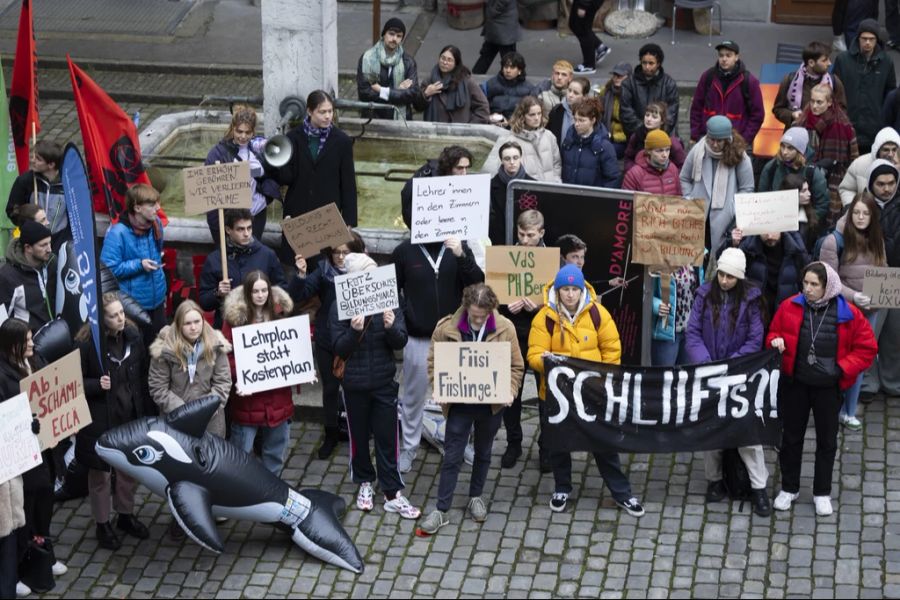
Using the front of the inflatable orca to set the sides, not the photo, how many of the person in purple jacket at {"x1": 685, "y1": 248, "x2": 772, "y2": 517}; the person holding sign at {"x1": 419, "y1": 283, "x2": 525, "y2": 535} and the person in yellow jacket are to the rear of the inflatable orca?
3

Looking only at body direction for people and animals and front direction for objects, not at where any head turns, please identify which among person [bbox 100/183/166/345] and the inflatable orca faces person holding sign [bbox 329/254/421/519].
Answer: person [bbox 100/183/166/345]

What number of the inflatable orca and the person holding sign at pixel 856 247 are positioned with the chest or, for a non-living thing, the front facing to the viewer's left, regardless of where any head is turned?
1

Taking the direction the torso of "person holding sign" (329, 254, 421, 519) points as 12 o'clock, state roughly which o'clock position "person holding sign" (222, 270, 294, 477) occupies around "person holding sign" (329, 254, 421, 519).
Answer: "person holding sign" (222, 270, 294, 477) is roughly at 3 o'clock from "person holding sign" (329, 254, 421, 519).

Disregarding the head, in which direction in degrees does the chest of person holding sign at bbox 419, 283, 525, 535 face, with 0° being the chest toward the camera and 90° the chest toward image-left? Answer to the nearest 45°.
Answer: approximately 0°

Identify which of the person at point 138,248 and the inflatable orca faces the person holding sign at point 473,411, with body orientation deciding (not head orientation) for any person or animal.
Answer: the person at point 138,248

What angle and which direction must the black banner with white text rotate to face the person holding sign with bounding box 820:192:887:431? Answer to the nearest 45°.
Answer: approximately 135° to its left

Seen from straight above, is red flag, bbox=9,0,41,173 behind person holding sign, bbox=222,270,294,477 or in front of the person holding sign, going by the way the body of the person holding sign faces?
behind

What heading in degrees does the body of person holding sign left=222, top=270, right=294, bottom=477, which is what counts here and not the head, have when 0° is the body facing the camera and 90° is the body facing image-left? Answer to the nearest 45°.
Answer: approximately 0°

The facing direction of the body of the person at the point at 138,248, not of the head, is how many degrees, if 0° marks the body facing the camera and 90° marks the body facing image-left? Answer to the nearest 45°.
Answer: approximately 315°

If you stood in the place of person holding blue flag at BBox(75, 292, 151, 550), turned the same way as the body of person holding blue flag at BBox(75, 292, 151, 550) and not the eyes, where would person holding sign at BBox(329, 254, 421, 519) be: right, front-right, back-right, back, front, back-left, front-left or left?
front-left

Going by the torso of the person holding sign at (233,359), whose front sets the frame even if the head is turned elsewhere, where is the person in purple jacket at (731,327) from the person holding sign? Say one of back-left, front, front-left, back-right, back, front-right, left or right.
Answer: left
